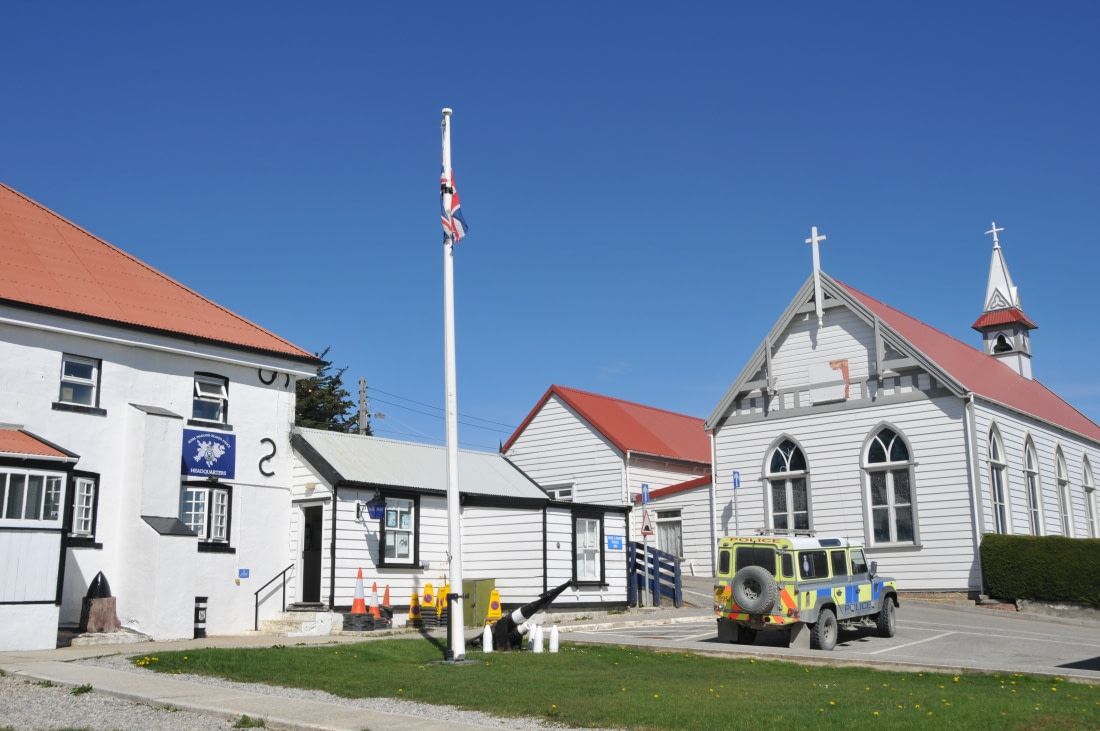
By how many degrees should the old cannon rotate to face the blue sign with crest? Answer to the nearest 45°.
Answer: approximately 135° to its left

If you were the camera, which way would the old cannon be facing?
facing to the right of the viewer

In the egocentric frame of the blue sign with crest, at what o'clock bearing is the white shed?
The white shed is roughly at 10 o'clock from the blue sign with crest.

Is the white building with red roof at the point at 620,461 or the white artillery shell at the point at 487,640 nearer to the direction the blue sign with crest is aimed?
the white artillery shell

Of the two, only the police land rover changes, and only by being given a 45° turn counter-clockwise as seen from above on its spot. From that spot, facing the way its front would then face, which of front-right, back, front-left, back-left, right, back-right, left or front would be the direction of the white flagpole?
back-left

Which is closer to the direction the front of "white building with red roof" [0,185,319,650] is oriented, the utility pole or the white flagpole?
the white flagpole

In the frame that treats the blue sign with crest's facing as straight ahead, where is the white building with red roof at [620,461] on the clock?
The white building with red roof is roughly at 9 o'clock from the blue sign with crest.

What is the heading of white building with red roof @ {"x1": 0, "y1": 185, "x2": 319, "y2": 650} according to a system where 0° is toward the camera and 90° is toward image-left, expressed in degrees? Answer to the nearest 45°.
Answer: approximately 315°

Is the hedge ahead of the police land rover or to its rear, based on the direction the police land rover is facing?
ahead

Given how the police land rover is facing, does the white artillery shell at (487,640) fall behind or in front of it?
behind
